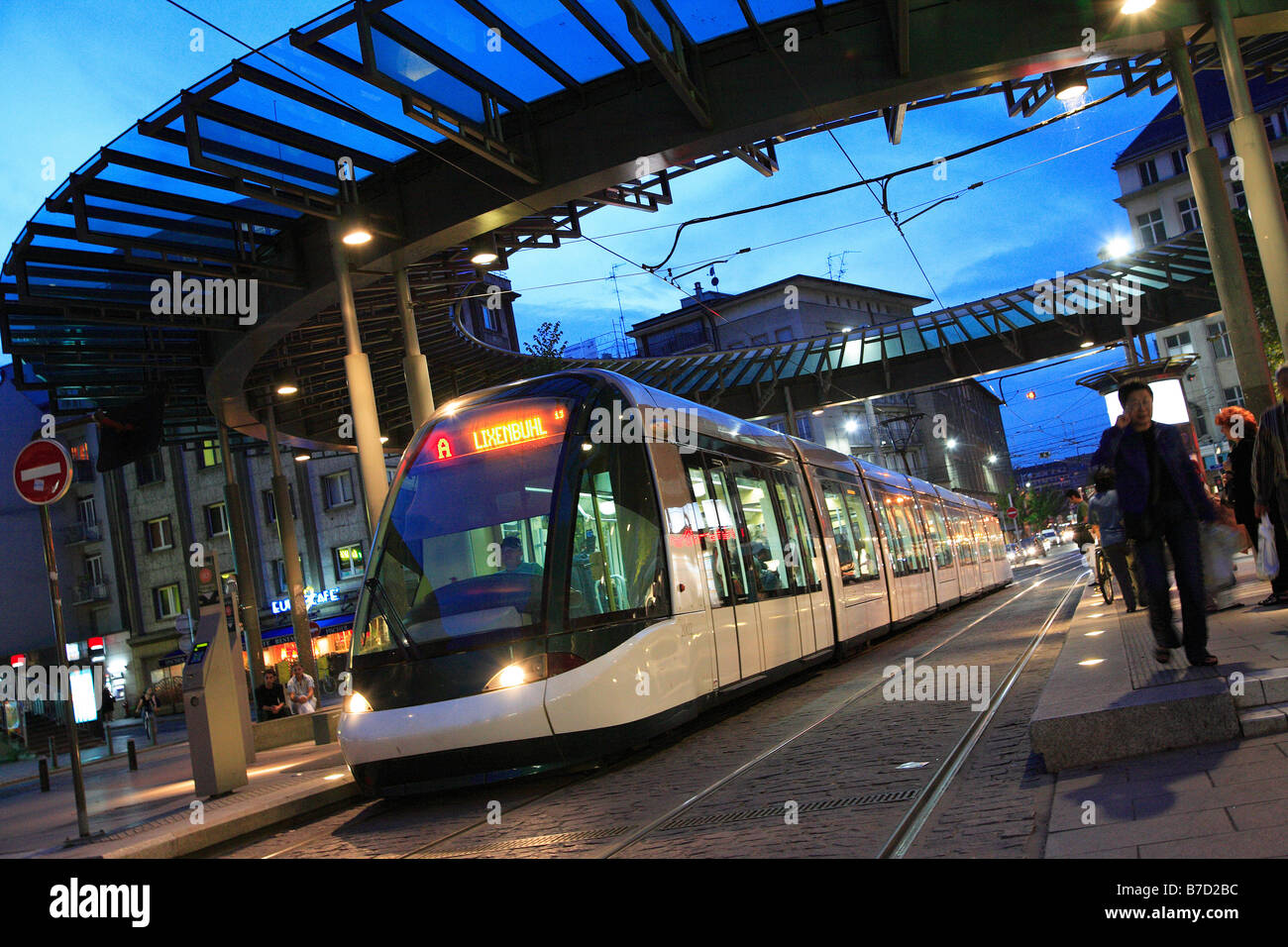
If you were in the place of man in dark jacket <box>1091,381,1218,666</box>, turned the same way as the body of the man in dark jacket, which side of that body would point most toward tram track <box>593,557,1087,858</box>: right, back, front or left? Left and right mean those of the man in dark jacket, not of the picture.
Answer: right

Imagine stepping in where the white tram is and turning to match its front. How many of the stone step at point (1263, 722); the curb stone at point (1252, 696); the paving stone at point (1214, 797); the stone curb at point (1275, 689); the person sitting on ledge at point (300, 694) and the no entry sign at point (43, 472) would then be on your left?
4

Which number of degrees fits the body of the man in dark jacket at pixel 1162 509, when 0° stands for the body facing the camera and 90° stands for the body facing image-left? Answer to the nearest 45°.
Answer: approximately 0°

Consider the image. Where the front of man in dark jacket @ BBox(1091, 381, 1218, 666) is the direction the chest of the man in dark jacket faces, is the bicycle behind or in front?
behind

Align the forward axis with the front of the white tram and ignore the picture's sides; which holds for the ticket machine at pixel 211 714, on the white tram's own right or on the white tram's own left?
on the white tram's own right

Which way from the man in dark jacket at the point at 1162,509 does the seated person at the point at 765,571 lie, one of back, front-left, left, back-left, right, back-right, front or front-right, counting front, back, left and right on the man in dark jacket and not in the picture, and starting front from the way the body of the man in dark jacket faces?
back-right

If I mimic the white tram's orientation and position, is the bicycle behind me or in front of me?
behind

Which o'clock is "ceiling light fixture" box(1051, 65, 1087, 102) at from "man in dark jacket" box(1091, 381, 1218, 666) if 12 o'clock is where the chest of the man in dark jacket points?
The ceiling light fixture is roughly at 6 o'clock from the man in dark jacket.

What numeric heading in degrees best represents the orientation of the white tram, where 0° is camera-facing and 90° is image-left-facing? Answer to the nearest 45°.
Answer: approximately 45°

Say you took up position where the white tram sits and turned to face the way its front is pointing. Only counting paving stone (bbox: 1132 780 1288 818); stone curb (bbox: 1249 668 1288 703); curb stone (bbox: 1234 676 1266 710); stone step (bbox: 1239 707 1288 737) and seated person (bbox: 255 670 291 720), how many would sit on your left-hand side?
4
